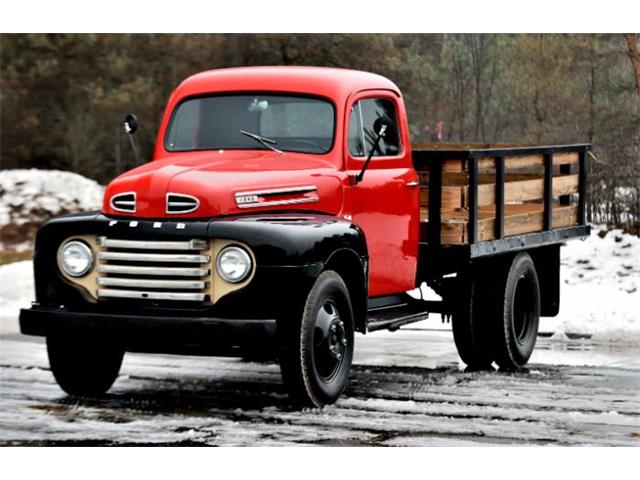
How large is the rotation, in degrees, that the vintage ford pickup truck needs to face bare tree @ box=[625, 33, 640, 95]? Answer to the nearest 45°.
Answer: approximately 180°

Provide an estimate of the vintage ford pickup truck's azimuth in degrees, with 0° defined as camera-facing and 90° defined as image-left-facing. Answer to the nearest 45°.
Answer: approximately 45°
